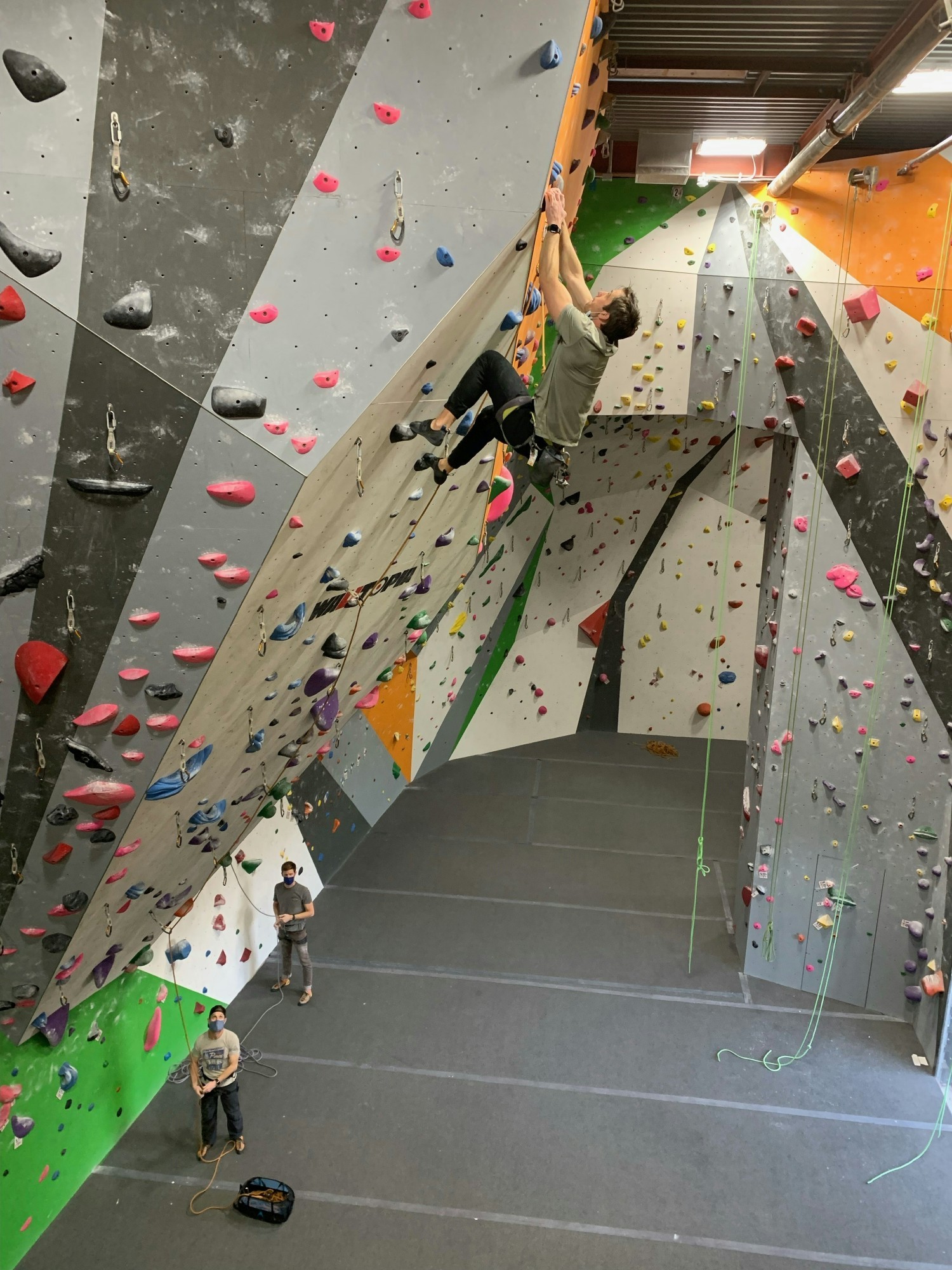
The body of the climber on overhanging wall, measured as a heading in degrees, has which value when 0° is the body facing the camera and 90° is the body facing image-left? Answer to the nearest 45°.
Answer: approximately 90°

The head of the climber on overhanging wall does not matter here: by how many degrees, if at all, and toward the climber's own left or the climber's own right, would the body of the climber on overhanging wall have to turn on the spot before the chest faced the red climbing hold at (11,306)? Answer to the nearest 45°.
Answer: approximately 45° to the climber's own left

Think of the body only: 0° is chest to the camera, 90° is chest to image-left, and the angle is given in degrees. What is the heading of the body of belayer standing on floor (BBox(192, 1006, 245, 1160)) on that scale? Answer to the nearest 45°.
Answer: approximately 0°

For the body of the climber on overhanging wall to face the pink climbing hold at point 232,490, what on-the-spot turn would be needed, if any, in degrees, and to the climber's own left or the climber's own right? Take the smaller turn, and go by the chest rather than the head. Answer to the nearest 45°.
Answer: approximately 45° to the climber's own left
